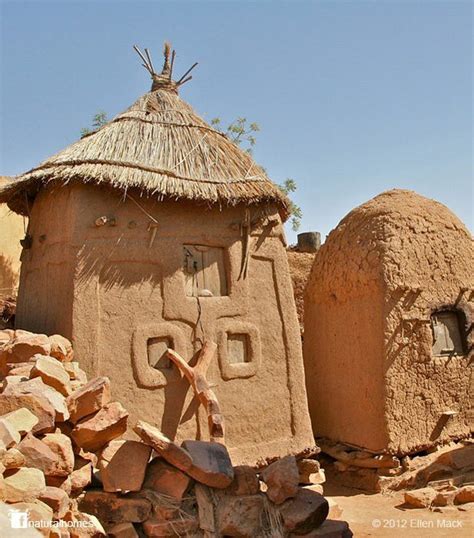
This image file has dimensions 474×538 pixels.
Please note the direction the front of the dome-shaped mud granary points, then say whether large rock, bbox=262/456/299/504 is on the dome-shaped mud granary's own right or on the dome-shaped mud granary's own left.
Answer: on the dome-shaped mud granary's own right

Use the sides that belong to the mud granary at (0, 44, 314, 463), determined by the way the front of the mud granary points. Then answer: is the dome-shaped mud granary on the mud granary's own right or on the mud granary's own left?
on the mud granary's own left

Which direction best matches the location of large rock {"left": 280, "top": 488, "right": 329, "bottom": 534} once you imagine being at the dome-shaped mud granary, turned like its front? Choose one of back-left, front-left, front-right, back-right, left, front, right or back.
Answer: front-right

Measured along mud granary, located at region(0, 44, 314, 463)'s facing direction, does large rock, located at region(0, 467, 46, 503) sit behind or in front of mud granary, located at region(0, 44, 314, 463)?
in front

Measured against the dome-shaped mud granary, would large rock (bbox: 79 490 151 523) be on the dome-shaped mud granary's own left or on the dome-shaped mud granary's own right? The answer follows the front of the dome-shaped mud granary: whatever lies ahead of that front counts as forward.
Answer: on the dome-shaped mud granary's own right

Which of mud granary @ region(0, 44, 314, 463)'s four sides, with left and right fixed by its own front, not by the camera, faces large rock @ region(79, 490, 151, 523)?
front

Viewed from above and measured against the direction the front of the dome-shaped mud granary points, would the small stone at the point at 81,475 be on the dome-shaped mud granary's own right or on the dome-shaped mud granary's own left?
on the dome-shaped mud granary's own right

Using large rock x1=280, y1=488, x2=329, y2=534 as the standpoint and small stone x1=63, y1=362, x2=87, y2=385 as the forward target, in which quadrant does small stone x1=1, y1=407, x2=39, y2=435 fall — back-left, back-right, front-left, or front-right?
front-left

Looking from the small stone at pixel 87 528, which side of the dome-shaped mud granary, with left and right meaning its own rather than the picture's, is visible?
right

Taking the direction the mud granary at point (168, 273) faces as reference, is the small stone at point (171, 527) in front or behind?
in front

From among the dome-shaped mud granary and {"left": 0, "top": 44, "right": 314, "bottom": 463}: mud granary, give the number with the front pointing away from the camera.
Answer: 0

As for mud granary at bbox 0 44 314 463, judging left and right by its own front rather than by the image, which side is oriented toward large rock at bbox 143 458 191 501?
front

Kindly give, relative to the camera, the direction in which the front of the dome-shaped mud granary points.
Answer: facing the viewer and to the right of the viewer

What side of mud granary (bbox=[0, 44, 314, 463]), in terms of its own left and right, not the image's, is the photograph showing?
front
